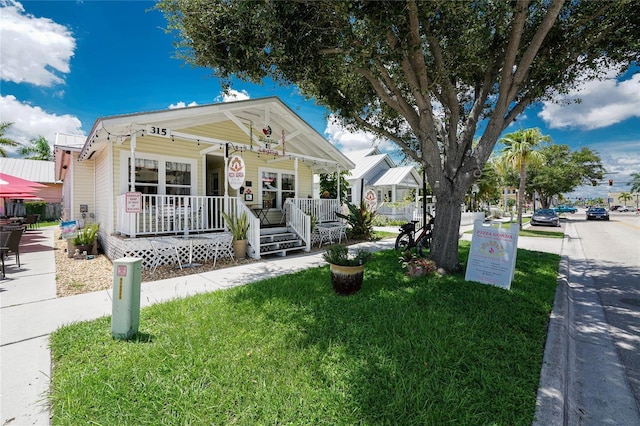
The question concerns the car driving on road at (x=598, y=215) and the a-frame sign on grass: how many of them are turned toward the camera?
2

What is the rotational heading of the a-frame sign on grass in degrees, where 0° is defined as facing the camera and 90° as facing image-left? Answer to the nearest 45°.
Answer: approximately 0°

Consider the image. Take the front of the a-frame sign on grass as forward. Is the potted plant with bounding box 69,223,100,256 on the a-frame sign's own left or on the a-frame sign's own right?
on the a-frame sign's own right

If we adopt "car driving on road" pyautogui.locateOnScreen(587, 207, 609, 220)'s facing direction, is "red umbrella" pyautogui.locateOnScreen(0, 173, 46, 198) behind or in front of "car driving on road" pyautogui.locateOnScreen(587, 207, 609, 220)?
in front

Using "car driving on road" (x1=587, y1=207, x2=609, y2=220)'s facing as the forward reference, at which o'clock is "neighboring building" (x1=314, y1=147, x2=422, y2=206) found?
The neighboring building is roughly at 1 o'clock from the car driving on road.

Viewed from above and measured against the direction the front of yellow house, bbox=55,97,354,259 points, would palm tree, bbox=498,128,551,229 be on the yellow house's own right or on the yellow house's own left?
on the yellow house's own left

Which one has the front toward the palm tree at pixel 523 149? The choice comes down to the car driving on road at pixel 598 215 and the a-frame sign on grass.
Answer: the car driving on road

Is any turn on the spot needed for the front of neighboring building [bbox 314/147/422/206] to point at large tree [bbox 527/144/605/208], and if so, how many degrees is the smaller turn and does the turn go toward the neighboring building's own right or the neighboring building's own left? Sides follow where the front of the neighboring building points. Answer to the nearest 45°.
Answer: approximately 90° to the neighboring building's own left
